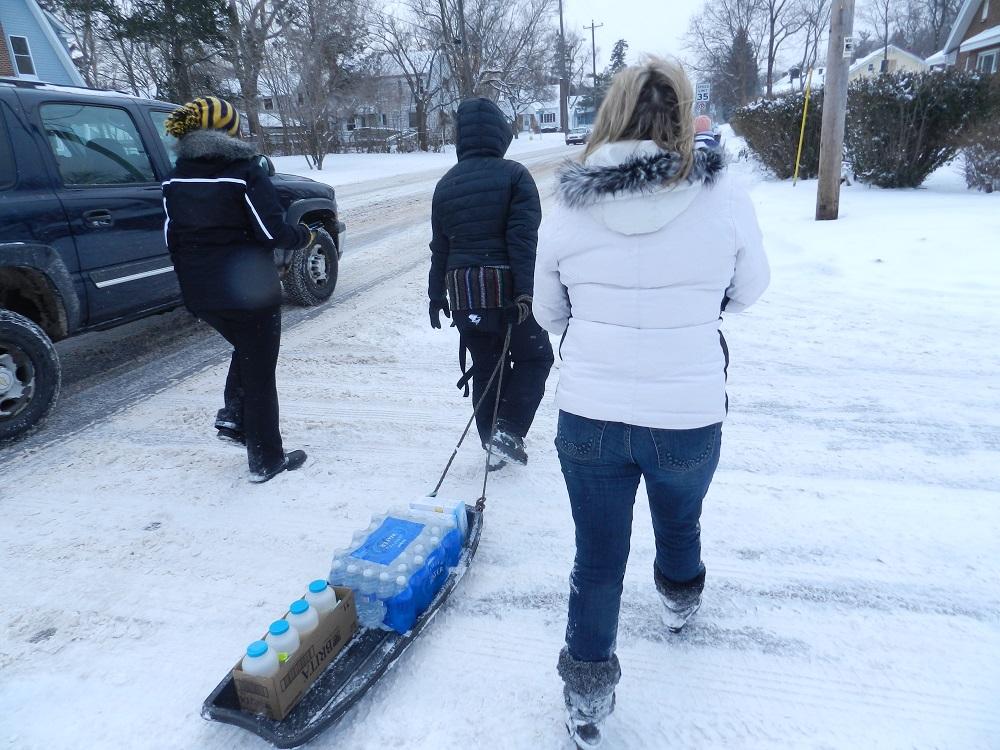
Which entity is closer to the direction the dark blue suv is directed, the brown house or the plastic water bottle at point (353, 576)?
the brown house

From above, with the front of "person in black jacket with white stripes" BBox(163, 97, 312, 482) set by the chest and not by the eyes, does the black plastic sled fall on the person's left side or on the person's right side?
on the person's right side

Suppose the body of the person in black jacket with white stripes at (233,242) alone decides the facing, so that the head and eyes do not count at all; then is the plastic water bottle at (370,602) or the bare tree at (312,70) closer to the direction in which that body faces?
the bare tree

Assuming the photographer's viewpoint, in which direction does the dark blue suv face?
facing away from the viewer and to the right of the viewer

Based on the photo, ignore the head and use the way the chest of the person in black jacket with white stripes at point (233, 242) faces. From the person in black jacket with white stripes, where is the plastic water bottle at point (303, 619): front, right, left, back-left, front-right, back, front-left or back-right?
back-right

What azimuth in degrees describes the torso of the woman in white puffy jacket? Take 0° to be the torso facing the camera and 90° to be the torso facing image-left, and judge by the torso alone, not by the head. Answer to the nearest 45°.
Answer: approximately 180°

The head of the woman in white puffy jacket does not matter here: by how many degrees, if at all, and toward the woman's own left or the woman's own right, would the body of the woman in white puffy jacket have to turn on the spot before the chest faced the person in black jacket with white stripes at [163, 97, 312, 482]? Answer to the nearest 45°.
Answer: approximately 45° to the woman's own left

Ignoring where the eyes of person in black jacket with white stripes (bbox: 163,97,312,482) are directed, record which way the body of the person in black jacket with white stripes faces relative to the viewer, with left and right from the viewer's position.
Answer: facing away from the viewer and to the right of the viewer
